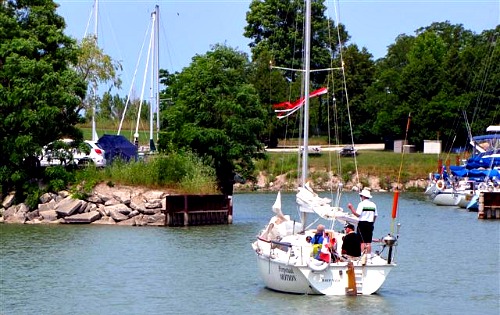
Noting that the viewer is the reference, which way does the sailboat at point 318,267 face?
facing away from the viewer and to the left of the viewer

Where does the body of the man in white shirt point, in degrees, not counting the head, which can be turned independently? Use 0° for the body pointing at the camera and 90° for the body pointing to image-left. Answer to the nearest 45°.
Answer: approximately 135°
